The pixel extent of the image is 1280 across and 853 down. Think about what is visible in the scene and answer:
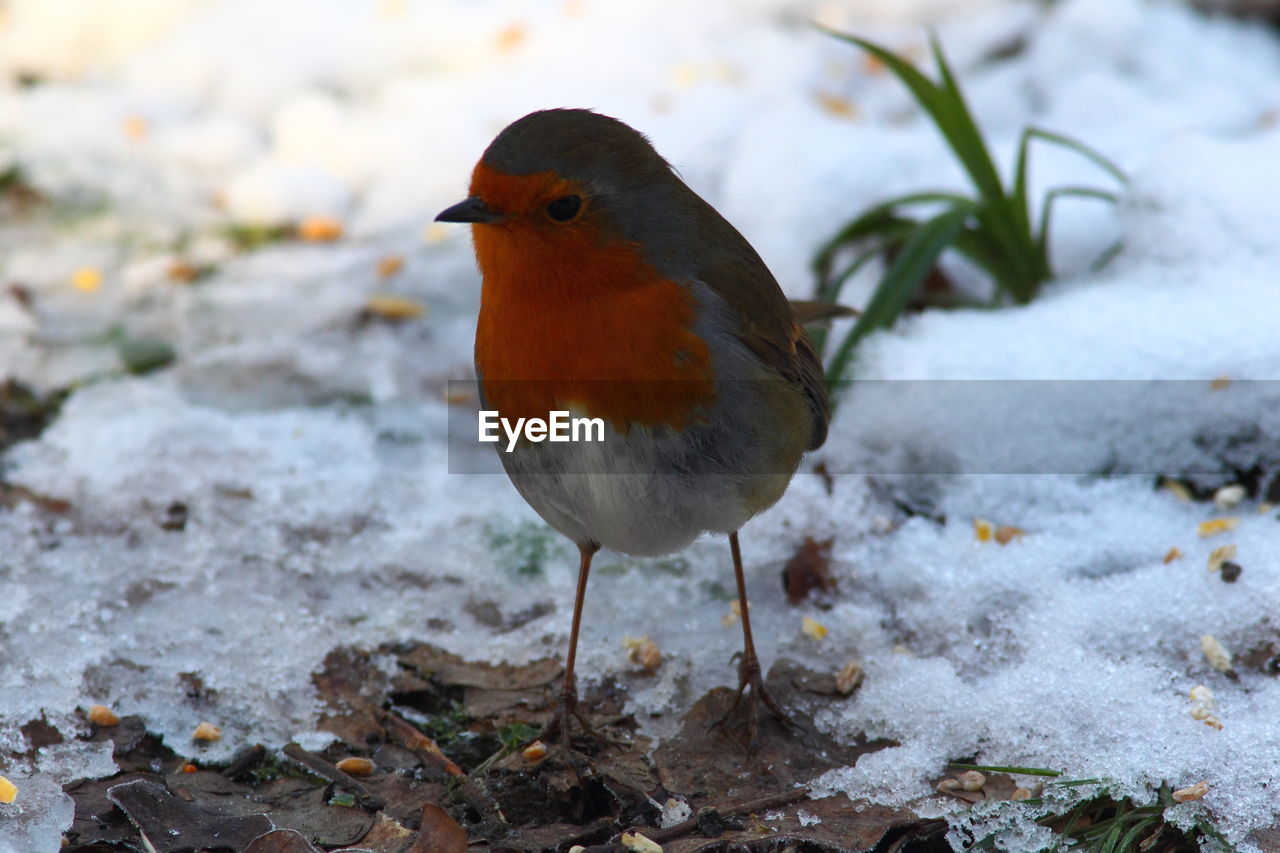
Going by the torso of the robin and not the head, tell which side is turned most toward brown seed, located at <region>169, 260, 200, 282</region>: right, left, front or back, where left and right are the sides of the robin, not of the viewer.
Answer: right

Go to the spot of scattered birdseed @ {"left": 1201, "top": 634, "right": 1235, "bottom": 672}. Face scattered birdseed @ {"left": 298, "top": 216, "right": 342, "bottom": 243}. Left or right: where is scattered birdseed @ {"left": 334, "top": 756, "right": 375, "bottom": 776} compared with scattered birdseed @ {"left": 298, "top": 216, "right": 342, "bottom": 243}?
left

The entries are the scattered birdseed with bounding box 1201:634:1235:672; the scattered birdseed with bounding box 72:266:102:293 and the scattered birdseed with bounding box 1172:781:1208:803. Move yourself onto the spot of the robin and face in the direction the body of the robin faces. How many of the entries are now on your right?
1

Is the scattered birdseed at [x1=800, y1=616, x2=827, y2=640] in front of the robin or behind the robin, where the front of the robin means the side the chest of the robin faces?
behind

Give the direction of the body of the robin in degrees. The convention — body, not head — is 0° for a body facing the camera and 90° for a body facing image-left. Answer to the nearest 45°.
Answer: approximately 45°

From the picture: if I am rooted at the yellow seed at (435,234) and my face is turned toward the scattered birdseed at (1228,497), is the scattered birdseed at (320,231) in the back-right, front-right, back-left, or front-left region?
back-right

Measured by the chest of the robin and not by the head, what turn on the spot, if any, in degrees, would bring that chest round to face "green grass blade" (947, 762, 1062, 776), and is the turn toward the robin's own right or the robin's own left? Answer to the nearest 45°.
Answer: approximately 135° to the robin's own left

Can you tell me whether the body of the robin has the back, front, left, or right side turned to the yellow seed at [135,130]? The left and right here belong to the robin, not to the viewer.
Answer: right

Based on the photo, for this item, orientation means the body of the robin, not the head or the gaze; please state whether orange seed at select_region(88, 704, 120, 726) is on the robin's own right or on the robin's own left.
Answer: on the robin's own right
